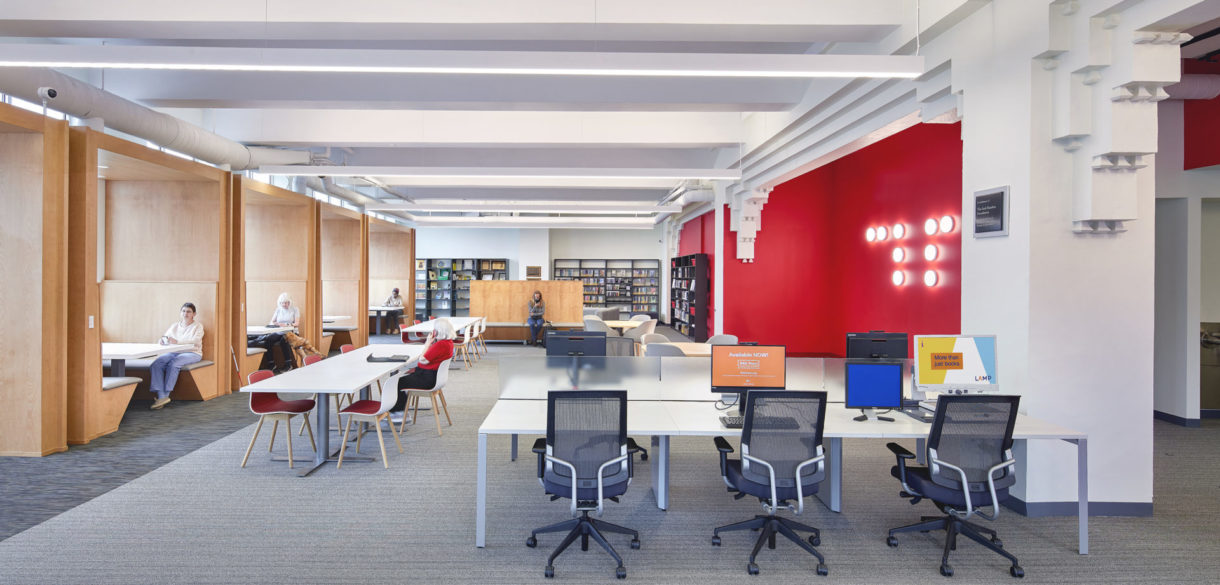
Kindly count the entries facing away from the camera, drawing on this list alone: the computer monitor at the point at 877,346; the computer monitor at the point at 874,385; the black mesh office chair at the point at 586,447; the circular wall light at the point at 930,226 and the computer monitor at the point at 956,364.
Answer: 2

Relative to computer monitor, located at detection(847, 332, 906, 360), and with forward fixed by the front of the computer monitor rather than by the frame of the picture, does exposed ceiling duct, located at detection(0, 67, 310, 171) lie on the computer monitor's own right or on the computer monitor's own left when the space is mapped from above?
on the computer monitor's own left

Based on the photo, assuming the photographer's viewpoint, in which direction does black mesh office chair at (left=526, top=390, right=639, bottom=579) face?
facing away from the viewer

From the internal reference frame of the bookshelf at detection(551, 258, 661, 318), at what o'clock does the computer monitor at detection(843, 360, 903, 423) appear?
The computer monitor is roughly at 12 o'clock from the bookshelf.

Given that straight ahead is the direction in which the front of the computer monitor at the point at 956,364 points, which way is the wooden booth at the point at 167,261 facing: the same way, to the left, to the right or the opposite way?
to the left

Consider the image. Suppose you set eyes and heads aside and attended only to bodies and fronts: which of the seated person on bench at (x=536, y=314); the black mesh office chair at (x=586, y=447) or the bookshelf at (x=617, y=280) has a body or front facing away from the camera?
the black mesh office chair

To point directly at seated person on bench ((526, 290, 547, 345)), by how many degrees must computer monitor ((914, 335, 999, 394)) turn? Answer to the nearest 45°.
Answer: approximately 135° to its right

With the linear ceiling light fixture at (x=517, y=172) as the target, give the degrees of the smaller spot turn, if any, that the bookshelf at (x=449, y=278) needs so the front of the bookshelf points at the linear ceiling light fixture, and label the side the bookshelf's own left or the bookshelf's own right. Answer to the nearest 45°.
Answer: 0° — it already faces it

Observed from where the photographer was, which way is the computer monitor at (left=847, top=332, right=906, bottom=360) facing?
facing away from the viewer

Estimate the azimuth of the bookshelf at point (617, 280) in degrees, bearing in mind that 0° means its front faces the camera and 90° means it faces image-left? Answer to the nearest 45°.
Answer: approximately 0°

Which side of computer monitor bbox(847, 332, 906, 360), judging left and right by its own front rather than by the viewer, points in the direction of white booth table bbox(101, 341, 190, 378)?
left

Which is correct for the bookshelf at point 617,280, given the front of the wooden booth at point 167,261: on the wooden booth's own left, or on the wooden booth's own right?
on the wooden booth's own left
